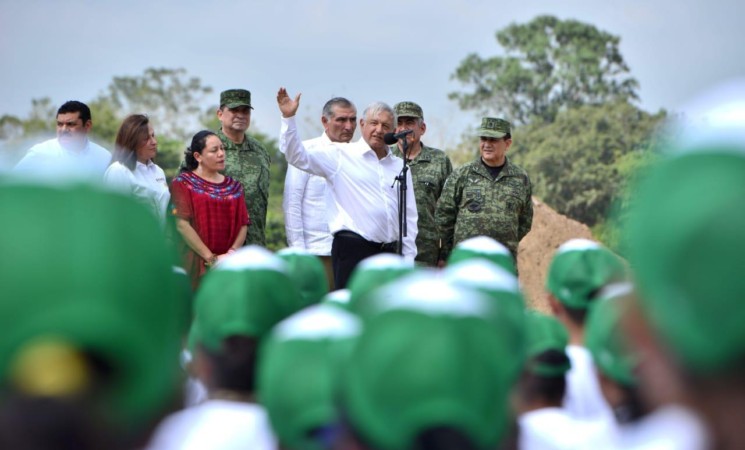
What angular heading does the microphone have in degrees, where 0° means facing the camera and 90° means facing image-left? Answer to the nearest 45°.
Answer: approximately 90°

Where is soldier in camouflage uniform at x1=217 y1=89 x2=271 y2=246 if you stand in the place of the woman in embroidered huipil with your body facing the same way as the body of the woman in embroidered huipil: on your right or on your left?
on your left

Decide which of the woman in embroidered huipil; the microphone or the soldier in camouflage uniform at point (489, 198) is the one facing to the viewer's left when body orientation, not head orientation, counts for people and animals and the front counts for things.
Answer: the microphone

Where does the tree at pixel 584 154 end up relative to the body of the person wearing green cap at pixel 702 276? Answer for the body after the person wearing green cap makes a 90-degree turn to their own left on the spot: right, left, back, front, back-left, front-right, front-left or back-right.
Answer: back-right

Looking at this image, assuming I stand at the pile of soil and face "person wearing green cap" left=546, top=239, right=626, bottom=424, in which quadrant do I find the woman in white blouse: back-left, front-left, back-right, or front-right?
front-right

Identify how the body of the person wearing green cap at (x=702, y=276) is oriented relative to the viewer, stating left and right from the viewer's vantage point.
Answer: facing away from the viewer and to the left of the viewer

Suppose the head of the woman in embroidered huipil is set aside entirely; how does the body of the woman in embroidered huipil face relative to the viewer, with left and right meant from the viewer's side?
facing the viewer and to the right of the viewer

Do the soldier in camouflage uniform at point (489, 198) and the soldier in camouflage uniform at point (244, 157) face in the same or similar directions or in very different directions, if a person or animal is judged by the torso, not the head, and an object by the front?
same or similar directions

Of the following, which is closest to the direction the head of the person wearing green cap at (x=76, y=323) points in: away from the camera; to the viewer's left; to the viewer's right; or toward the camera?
away from the camera

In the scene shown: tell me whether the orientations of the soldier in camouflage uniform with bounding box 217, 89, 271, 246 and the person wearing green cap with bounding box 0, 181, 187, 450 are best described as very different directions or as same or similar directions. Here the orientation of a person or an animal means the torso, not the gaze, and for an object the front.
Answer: very different directions

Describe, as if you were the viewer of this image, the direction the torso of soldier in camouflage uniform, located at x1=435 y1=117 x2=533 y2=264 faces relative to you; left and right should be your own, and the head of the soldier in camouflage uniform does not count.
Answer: facing the viewer

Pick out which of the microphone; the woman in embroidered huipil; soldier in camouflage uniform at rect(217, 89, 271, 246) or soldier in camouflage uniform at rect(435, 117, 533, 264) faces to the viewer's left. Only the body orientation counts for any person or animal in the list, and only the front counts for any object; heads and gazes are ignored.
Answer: the microphone

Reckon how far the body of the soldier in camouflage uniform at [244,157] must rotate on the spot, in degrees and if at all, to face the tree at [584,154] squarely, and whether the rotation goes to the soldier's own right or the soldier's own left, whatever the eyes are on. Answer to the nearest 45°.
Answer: approximately 135° to the soldier's own left

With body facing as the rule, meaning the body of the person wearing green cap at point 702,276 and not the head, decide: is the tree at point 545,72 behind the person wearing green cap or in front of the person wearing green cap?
in front

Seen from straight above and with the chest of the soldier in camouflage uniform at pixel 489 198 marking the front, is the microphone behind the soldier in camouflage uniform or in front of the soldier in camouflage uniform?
in front

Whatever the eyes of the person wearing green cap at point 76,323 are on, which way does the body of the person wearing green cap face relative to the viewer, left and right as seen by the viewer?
facing away from the viewer
